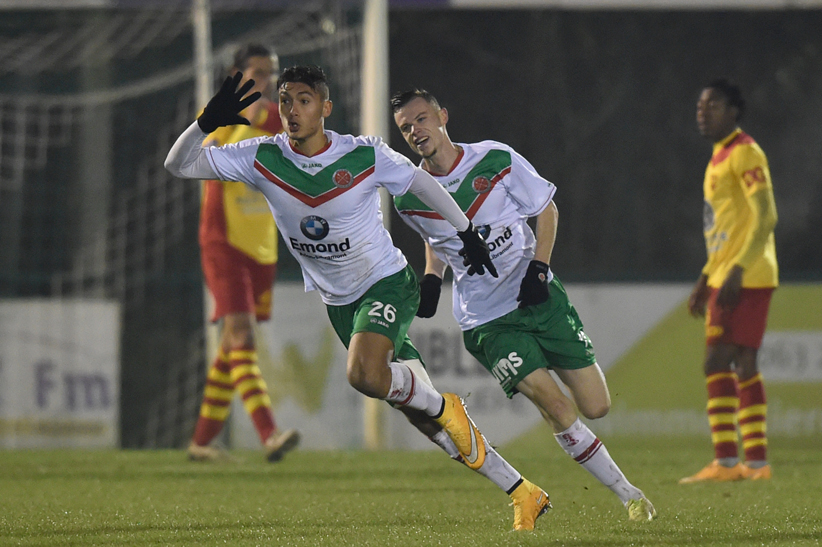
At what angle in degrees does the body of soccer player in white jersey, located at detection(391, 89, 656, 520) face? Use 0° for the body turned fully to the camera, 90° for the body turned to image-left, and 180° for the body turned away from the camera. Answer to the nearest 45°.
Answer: approximately 45°

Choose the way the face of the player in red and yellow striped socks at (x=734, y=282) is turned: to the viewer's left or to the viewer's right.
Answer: to the viewer's left
